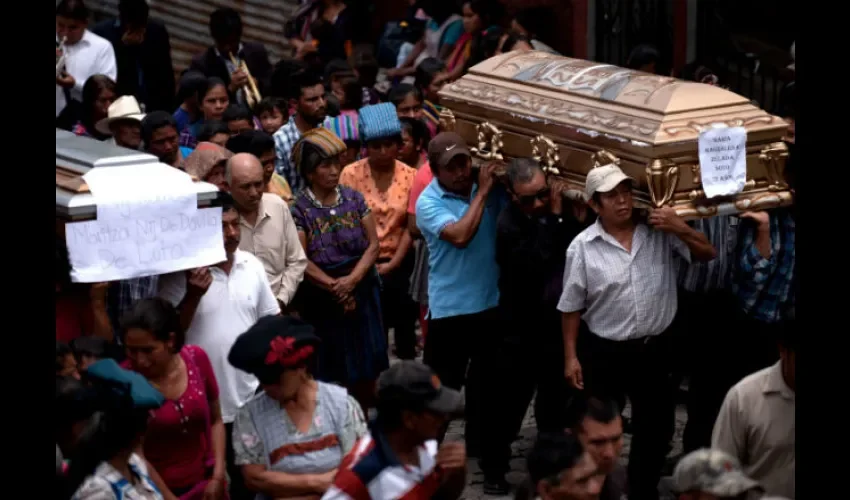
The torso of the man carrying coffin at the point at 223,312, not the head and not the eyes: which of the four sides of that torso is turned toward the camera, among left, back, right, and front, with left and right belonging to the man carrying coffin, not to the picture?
front

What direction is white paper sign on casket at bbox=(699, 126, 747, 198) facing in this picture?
toward the camera

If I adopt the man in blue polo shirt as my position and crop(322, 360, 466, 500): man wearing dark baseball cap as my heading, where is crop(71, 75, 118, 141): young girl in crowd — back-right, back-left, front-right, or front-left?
back-right

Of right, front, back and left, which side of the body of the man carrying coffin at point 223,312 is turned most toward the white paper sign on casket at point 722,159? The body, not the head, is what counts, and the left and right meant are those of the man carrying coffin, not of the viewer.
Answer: left

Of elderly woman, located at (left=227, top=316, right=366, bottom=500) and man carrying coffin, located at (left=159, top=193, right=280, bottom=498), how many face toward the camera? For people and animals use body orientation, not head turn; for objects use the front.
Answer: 2

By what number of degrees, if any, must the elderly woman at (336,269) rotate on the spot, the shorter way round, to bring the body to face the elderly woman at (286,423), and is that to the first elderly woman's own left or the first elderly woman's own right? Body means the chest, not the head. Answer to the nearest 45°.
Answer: approximately 45° to the first elderly woman's own right

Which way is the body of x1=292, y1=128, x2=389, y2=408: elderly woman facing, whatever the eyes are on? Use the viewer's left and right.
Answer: facing the viewer and to the right of the viewer
